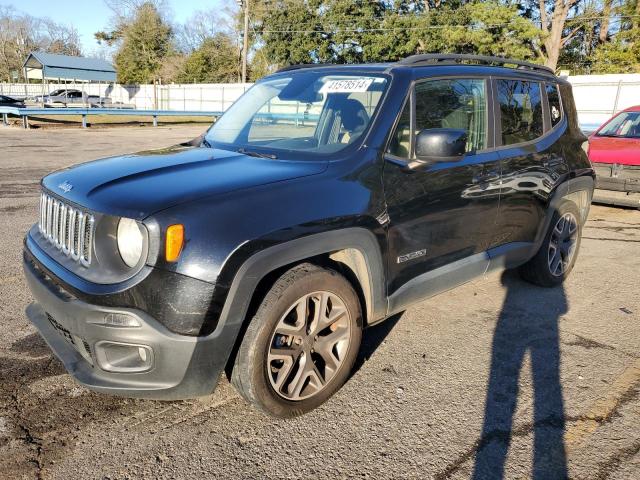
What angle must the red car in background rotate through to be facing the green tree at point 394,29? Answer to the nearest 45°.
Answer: approximately 135° to its right

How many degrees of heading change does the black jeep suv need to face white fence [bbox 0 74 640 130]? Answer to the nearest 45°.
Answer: approximately 135° to its right

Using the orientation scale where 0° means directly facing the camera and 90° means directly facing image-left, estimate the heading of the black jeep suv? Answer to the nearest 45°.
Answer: approximately 45°

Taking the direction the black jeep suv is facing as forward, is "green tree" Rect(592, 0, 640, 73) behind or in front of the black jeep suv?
behind

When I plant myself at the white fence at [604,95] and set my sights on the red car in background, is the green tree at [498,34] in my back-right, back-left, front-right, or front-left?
back-right

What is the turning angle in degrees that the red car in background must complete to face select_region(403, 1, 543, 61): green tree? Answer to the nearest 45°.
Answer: approximately 180°

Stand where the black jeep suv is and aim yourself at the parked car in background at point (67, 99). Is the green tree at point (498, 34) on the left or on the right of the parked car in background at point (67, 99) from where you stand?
right

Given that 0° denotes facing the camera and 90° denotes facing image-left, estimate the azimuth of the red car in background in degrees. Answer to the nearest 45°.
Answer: approximately 0°

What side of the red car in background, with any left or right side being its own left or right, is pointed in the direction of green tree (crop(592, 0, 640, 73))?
back
